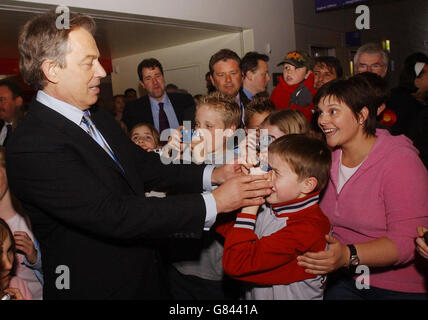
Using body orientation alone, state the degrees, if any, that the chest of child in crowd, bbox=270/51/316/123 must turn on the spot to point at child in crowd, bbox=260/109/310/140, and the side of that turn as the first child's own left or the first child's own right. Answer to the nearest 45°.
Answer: approximately 45° to the first child's own left

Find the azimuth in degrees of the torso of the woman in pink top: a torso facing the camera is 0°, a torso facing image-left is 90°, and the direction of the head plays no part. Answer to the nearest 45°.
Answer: approximately 45°
